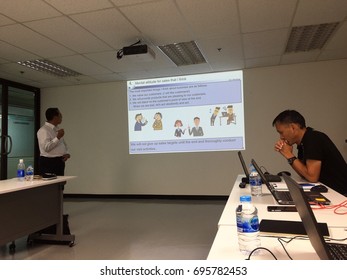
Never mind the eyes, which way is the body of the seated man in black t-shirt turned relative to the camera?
to the viewer's left

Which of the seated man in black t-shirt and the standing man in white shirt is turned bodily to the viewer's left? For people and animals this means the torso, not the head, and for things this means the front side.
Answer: the seated man in black t-shirt

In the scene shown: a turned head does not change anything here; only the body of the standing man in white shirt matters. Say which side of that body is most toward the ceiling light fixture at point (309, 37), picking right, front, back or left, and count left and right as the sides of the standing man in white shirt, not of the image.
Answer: front

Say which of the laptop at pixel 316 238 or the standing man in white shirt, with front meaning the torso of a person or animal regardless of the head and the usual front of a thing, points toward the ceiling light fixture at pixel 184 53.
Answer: the standing man in white shirt

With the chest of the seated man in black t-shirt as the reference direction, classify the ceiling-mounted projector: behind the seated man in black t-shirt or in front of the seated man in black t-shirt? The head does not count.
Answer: in front

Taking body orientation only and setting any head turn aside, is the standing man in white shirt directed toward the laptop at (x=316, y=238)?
no

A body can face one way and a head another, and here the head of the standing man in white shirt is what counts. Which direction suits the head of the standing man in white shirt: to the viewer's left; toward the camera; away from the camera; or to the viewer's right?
to the viewer's right

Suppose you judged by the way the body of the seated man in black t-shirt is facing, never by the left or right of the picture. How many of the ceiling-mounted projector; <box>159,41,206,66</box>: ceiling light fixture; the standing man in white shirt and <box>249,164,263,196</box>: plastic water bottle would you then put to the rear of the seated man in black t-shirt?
0

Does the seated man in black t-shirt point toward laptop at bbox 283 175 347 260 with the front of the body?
no

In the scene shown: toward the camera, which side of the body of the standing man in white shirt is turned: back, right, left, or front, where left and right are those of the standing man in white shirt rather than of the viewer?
right

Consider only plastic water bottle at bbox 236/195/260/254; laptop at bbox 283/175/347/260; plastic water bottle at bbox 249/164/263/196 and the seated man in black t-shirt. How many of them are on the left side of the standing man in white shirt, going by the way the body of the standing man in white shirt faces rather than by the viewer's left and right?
0

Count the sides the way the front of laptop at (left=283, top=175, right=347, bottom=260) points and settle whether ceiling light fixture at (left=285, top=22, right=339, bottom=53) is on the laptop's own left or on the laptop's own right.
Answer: on the laptop's own left

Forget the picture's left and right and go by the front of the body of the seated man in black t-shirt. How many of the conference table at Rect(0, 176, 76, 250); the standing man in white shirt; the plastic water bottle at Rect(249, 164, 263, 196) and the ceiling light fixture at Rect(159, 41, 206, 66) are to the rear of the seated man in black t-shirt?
0

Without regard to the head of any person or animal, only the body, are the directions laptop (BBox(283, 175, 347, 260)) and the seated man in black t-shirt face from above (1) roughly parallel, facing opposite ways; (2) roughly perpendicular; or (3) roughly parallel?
roughly parallel, facing opposite ways

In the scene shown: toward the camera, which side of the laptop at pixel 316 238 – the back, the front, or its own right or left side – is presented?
right

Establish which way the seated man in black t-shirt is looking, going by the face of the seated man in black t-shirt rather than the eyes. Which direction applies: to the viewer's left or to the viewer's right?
to the viewer's left

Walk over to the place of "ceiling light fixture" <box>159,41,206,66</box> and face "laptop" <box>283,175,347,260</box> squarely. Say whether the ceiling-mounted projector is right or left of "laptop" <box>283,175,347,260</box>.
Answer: right
